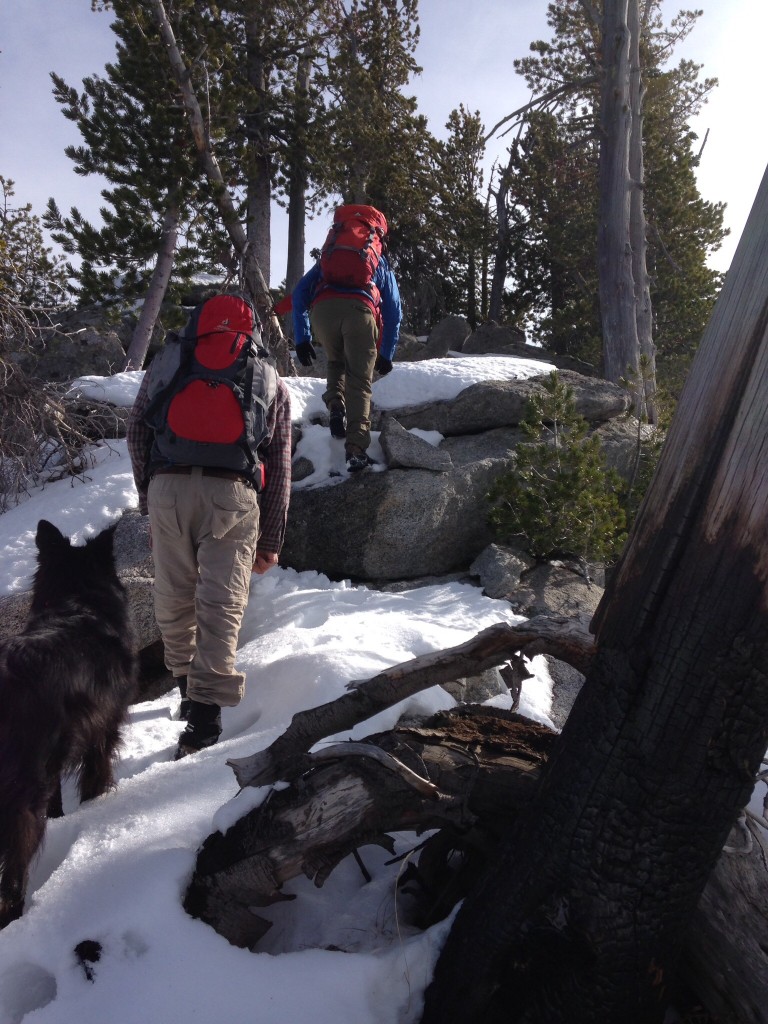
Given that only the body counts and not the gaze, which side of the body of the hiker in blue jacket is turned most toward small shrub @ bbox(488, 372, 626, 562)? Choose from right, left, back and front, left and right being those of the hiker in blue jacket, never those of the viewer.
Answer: right

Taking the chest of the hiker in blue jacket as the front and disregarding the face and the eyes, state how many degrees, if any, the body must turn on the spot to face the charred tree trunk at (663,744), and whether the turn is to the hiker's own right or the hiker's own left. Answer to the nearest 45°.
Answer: approximately 180°

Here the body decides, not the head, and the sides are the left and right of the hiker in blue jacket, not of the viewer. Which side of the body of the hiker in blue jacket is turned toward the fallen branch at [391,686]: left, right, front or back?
back

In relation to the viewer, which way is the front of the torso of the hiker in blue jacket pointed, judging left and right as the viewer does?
facing away from the viewer

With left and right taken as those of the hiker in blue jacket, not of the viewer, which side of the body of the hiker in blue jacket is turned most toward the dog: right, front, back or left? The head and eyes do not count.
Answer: back

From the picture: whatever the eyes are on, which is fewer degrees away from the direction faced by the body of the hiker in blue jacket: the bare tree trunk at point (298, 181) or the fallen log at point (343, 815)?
the bare tree trunk

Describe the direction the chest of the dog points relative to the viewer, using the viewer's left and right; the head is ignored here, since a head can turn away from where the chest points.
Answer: facing away from the viewer and to the right of the viewer

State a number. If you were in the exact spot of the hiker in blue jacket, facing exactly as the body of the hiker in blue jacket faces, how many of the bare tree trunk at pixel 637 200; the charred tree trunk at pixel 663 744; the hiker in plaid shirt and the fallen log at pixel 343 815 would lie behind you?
3

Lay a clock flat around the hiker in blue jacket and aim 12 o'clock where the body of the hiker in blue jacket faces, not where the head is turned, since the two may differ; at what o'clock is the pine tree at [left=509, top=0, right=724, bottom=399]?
The pine tree is roughly at 1 o'clock from the hiker in blue jacket.

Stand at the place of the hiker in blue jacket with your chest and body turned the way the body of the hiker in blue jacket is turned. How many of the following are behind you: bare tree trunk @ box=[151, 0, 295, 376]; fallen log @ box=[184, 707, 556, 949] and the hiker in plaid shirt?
2
